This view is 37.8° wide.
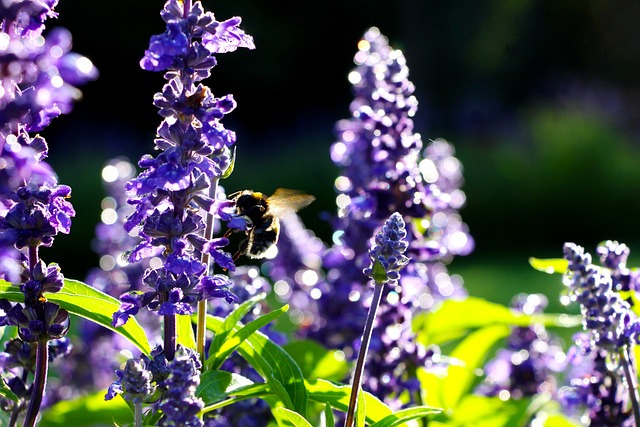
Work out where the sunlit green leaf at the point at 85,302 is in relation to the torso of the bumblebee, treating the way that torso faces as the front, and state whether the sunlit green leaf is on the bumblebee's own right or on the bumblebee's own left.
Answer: on the bumblebee's own left

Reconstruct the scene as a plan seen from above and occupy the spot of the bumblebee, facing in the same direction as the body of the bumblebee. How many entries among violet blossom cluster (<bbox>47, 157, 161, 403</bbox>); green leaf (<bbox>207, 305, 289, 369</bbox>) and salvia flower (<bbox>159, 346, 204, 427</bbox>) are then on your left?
2

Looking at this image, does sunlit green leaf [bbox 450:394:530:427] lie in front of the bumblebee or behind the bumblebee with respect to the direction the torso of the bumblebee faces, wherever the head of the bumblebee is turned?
behind

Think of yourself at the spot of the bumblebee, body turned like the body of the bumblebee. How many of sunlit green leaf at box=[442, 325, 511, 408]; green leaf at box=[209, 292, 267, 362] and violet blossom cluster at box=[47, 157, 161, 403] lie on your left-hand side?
1

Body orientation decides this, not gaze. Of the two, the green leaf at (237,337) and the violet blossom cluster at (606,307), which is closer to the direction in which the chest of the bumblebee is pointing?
the green leaf

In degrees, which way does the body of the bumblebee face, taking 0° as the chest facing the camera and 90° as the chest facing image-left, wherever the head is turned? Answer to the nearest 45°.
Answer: approximately 90°

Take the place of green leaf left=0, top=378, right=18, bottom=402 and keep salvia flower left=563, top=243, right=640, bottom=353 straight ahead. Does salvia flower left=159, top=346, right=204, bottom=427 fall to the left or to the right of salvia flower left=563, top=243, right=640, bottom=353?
right
